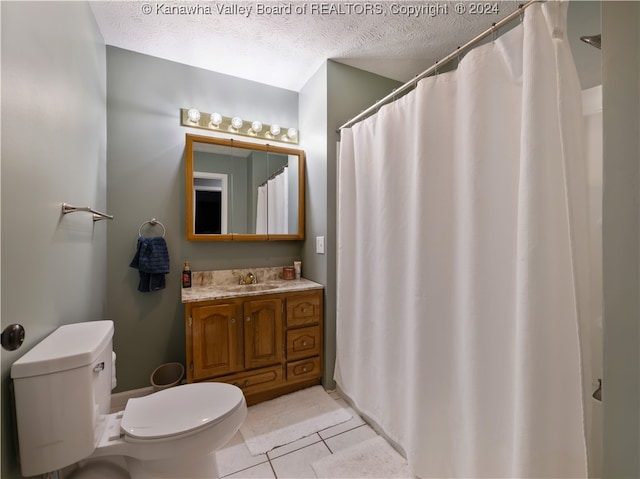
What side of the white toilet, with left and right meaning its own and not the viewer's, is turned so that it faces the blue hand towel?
left

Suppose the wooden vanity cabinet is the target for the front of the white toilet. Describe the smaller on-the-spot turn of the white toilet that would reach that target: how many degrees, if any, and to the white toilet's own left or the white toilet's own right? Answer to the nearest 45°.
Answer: approximately 45° to the white toilet's own left

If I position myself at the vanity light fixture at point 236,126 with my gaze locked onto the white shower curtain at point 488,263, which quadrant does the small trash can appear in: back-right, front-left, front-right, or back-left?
back-right

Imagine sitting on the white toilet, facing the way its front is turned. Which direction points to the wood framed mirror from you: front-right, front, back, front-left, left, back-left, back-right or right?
front-left

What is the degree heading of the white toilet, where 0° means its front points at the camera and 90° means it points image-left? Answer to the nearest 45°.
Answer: approximately 270°
